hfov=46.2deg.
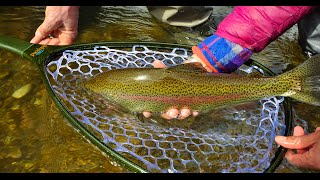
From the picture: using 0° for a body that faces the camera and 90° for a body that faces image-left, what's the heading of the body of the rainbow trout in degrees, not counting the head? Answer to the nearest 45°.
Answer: approximately 90°
